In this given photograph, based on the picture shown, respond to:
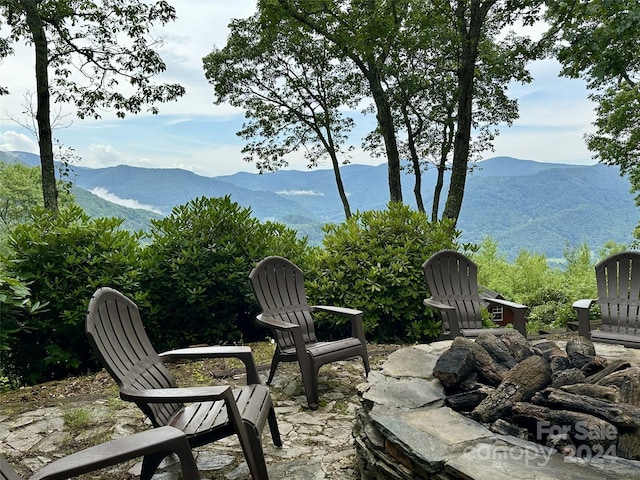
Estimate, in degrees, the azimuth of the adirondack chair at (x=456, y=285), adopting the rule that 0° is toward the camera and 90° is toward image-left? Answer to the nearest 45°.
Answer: approximately 315°

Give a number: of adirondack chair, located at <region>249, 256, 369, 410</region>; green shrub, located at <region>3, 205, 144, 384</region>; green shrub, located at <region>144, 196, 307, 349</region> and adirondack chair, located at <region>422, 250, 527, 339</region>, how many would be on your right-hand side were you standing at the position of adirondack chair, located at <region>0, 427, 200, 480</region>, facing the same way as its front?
0

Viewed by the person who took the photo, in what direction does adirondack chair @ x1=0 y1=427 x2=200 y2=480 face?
facing to the right of the viewer

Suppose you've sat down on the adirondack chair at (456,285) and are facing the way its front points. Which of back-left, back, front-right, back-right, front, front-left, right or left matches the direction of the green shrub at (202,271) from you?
back-right

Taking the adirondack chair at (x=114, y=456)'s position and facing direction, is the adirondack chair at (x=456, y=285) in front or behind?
in front

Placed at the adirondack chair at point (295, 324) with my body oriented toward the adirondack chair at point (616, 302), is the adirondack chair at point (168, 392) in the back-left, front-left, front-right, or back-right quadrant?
back-right

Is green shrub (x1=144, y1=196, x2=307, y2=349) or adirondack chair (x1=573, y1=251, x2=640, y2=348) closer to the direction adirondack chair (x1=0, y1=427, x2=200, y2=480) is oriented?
the adirondack chair

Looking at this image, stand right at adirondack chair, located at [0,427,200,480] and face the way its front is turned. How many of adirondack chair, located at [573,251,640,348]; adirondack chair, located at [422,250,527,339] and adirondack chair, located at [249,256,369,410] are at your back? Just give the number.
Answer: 0

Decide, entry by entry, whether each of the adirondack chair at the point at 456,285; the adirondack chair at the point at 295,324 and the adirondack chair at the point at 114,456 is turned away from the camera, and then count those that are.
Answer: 0

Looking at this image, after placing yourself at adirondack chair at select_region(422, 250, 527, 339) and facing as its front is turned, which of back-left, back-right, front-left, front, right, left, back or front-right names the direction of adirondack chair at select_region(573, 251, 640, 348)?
front-left

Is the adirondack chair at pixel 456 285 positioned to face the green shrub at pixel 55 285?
no

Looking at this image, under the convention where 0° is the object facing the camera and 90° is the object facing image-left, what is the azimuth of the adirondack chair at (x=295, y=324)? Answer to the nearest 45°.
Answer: approximately 315°

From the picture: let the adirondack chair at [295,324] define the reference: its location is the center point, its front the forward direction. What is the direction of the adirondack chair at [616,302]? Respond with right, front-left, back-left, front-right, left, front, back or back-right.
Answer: front-left

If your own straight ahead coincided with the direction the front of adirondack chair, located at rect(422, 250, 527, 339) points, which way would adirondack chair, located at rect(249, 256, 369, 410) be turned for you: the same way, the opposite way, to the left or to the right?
the same way

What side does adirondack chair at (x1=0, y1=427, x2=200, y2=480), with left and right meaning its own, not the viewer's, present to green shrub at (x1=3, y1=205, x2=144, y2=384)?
left
